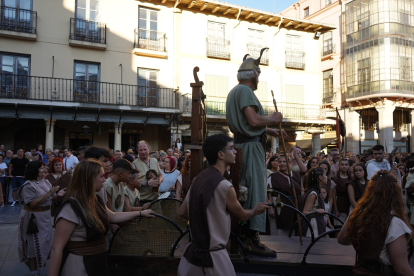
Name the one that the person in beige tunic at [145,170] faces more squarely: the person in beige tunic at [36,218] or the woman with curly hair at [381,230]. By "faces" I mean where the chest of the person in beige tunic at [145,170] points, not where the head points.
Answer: the woman with curly hair

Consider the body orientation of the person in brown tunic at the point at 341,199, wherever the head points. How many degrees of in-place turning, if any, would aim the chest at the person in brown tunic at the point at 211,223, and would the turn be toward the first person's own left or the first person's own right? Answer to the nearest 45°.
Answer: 0° — they already face them

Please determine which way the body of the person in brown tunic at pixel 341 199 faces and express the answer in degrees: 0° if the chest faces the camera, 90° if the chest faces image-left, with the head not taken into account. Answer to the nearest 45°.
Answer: approximately 0°

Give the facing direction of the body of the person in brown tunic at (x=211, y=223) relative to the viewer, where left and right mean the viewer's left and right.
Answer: facing away from the viewer and to the right of the viewer

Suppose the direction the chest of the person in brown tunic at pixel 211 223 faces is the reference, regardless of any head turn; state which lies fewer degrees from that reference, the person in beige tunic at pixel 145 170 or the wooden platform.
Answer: the wooden platform

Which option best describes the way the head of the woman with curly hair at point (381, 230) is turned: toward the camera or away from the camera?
away from the camera

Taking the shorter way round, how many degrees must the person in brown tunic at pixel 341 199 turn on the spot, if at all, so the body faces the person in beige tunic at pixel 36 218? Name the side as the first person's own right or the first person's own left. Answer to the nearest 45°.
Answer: approximately 45° to the first person's own right
